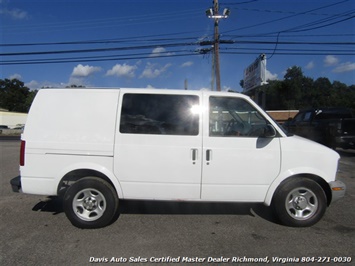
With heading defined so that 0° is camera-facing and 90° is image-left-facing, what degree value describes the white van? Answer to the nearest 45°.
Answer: approximately 270°

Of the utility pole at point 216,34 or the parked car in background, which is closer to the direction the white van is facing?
the parked car in background

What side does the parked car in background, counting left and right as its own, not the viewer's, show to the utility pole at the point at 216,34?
front

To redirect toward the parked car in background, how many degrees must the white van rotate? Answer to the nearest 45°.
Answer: approximately 45° to its left

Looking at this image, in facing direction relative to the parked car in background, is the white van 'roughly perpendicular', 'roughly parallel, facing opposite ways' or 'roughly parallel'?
roughly perpendicular

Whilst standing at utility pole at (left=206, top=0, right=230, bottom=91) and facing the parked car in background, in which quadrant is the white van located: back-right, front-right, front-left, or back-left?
front-right

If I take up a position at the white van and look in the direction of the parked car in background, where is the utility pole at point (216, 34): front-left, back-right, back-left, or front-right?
front-left

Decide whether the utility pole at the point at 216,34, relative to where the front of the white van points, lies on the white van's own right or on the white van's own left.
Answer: on the white van's own left

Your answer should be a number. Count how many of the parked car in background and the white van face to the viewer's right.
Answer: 1
